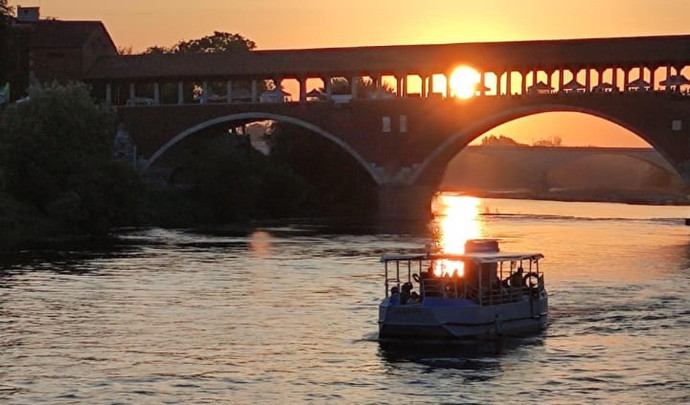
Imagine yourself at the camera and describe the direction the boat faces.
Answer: facing the viewer and to the left of the viewer
